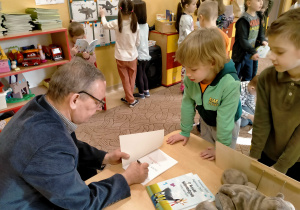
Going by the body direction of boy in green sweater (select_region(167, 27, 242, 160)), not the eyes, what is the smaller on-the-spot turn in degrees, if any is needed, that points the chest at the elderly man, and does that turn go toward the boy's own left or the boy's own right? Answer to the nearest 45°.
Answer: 0° — they already face them

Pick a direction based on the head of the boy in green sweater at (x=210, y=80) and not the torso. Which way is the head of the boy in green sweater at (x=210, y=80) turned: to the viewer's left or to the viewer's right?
to the viewer's left

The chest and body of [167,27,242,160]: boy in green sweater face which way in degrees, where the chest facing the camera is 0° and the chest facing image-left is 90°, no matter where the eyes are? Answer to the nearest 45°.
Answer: approximately 45°

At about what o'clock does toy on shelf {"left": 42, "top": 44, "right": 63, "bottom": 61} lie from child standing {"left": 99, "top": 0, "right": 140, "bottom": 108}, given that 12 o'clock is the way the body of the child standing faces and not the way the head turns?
The toy on shelf is roughly at 8 o'clock from the child standing.

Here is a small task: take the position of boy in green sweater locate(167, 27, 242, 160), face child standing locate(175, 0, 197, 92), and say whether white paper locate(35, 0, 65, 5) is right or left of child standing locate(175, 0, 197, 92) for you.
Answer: left

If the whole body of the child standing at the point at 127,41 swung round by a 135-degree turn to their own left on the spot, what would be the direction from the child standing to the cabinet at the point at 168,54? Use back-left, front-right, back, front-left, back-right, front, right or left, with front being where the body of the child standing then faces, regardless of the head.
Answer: back

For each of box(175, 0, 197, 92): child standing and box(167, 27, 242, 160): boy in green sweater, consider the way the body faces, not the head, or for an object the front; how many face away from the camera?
0

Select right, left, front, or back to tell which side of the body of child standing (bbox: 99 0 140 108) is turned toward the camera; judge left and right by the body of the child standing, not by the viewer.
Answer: back

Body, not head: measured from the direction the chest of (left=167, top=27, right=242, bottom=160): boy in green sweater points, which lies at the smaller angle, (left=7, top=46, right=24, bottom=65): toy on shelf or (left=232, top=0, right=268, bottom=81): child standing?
the toy on shelf

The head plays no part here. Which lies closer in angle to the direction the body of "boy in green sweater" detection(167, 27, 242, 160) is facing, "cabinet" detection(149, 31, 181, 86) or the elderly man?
the elderly man

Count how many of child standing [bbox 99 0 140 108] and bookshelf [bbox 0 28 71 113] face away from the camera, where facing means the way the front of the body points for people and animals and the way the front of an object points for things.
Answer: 1

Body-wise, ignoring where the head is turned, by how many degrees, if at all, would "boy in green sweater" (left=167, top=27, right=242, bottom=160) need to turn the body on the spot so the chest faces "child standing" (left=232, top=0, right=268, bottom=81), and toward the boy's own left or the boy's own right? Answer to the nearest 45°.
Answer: approximately 135° to the boy's own right

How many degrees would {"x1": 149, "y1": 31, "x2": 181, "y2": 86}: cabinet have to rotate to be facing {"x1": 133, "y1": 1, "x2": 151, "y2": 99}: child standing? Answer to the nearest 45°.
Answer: approximately 90° to its right

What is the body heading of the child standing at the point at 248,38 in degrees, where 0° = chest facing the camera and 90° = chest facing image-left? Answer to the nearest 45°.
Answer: approximately 315°

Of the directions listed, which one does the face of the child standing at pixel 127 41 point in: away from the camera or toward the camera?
away from the camera

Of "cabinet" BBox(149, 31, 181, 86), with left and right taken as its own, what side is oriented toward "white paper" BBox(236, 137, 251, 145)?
front

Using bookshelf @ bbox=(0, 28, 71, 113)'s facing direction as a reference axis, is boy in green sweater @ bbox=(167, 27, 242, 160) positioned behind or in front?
in front
